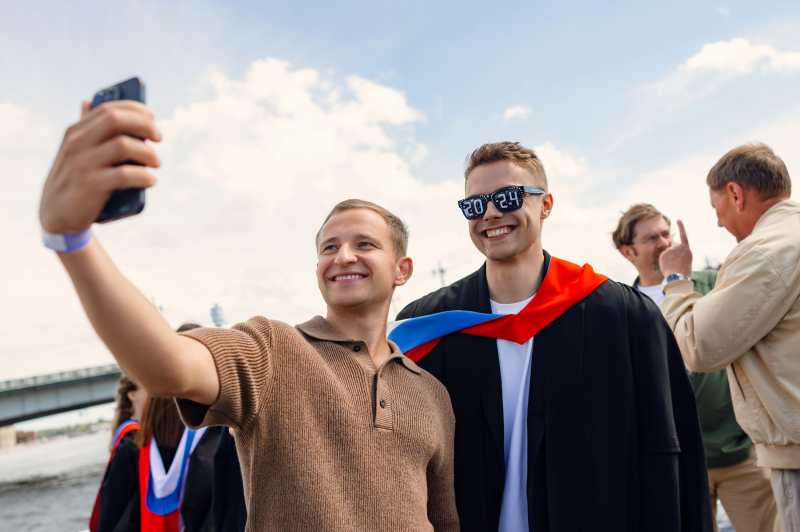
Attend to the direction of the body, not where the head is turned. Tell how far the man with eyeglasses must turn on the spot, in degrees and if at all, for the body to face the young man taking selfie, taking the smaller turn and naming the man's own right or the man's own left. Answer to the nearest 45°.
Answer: approximately 45° to the man's own right

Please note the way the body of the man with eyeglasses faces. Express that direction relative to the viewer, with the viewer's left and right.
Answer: facing the viewer and to the right of the viewer

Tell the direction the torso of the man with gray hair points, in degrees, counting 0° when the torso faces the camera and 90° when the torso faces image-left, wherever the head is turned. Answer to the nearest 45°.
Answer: approximately 135°
